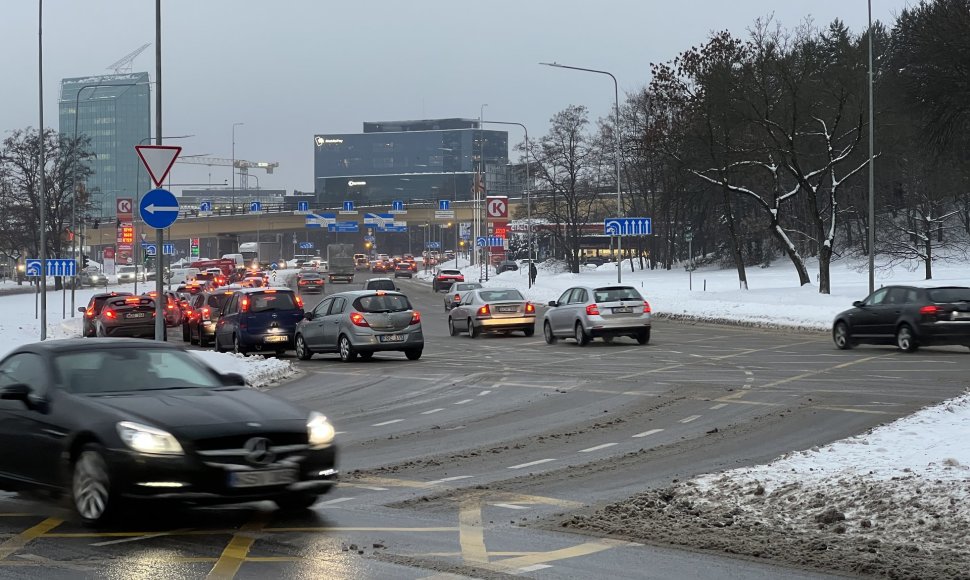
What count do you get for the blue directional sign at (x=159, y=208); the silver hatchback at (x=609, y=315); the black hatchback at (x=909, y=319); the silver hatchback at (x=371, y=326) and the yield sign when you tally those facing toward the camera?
2

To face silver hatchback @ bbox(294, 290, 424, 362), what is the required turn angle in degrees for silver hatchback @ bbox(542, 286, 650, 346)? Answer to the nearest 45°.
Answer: approximately 90° to its left

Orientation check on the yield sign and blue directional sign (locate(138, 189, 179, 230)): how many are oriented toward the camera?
2

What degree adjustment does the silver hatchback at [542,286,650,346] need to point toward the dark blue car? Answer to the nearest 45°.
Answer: approximately 45° to its left

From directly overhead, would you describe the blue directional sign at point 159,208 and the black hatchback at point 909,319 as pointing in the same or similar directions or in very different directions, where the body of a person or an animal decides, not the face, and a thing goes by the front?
very different directions

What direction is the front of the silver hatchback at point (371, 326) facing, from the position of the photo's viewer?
facing away from the viewer and to the left of the viewer

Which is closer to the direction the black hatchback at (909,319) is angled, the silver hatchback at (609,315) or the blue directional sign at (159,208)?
the silver hatchback

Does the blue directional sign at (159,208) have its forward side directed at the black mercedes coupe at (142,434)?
yes

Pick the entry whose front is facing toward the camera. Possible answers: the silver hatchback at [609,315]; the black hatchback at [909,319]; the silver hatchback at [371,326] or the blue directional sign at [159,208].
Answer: the blue directional sign

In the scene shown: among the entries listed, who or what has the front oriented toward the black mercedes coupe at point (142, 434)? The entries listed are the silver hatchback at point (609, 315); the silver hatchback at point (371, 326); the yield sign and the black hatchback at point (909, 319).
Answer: the yield sign

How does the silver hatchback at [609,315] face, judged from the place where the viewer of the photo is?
facing away from the viewer and to the left of the viewer

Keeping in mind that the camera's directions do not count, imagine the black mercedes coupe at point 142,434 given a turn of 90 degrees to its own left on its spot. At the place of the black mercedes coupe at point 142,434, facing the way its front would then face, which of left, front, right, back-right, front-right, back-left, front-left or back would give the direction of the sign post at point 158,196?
front-left

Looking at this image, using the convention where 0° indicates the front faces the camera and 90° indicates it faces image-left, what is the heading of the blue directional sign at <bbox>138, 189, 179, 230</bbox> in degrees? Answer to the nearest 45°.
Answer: approximately 0°
